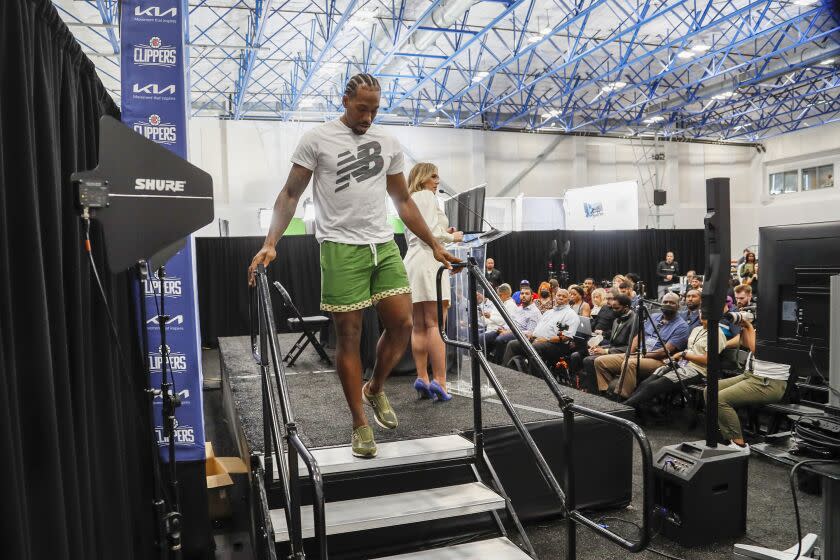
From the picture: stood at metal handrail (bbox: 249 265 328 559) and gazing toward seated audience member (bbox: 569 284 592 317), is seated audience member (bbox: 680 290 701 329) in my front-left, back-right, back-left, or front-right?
front-right

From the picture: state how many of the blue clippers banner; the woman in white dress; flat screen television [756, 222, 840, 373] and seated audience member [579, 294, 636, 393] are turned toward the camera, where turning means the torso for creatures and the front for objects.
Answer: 1

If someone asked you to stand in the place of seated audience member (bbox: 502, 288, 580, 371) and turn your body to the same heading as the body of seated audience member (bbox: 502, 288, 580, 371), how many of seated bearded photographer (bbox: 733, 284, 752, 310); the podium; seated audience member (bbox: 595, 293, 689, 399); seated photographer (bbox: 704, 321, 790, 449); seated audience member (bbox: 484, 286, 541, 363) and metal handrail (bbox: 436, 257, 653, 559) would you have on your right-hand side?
1

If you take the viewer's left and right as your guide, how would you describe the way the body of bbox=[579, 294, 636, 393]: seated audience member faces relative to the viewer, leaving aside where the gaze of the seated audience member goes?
facing to the left of the viewer

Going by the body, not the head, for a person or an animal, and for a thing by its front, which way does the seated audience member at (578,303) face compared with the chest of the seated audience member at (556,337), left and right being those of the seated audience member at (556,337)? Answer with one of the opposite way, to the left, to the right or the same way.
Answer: the same way

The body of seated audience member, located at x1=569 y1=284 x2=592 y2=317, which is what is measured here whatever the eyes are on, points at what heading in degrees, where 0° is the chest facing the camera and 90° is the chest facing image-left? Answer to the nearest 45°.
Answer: approximately 45°

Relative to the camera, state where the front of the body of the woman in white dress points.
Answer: to the viewer's right

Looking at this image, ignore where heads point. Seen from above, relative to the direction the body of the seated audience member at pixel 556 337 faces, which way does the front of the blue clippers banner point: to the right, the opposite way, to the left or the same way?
to the left

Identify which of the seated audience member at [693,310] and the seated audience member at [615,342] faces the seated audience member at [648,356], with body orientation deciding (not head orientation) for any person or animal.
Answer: the seated audience member at [693,310]

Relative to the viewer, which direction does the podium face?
to the viewer's right

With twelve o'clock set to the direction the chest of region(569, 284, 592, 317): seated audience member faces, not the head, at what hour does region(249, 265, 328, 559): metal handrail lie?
The metal handrail is roughly at 11 o'clock from the seated audience member.

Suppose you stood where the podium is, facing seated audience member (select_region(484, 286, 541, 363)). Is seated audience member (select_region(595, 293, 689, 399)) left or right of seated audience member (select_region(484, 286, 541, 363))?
right

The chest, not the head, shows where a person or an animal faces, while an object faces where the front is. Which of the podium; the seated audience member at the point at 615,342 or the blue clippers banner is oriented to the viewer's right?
the podium

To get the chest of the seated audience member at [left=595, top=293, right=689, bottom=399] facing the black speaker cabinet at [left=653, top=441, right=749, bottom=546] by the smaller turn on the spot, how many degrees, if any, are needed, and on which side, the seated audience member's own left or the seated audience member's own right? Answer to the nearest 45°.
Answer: approximately 45° to the seated audience member's own left

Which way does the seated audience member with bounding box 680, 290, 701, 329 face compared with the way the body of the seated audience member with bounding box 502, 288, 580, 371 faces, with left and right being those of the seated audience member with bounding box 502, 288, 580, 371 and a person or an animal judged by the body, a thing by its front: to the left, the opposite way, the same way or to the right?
the same way

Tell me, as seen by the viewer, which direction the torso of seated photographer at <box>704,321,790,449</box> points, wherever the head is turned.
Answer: to the viewer's left
